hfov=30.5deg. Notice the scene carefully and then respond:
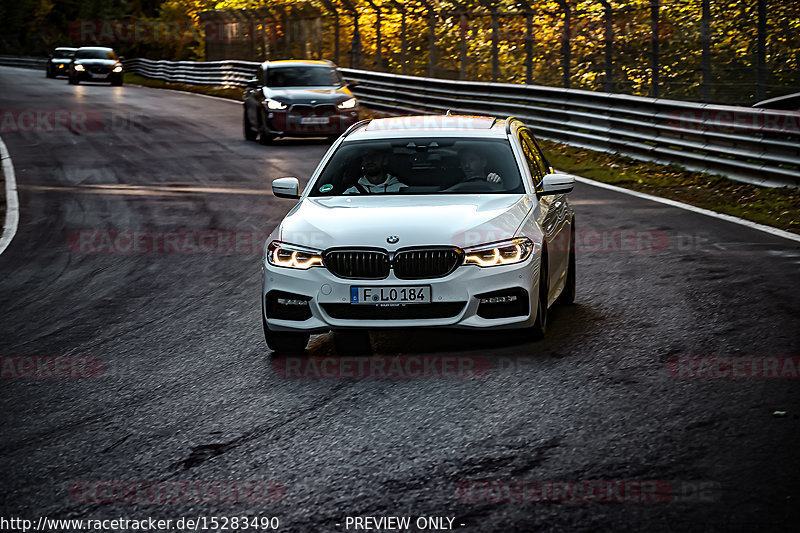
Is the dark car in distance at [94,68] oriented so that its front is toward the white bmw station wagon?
yes

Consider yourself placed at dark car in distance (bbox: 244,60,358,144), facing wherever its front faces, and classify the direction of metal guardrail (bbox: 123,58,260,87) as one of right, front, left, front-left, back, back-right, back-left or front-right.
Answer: back

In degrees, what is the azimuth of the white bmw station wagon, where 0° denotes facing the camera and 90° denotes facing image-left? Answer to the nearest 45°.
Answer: approximately 0°

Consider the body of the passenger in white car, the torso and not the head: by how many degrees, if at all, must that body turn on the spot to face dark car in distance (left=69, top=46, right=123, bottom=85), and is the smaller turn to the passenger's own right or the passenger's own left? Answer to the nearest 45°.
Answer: approximately 180°

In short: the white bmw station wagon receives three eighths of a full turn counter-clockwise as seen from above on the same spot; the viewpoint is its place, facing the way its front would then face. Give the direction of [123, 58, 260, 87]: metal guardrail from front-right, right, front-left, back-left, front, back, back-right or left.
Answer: front-left

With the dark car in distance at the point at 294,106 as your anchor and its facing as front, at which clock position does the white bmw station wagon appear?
The white bmw station wagon is roughly at 12 o'clock from the dark car in distance.

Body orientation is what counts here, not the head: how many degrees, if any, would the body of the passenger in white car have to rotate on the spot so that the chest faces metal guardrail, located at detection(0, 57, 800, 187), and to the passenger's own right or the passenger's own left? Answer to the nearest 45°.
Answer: approximately 180°

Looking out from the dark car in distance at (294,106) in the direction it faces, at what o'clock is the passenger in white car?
The passenger in white car is roughly at 12 o'clock from the dark car in distance.

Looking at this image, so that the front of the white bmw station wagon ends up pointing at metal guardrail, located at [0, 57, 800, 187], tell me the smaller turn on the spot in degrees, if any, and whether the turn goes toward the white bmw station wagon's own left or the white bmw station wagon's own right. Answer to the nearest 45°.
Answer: approximately 180°

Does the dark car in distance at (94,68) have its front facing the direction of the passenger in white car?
yes
